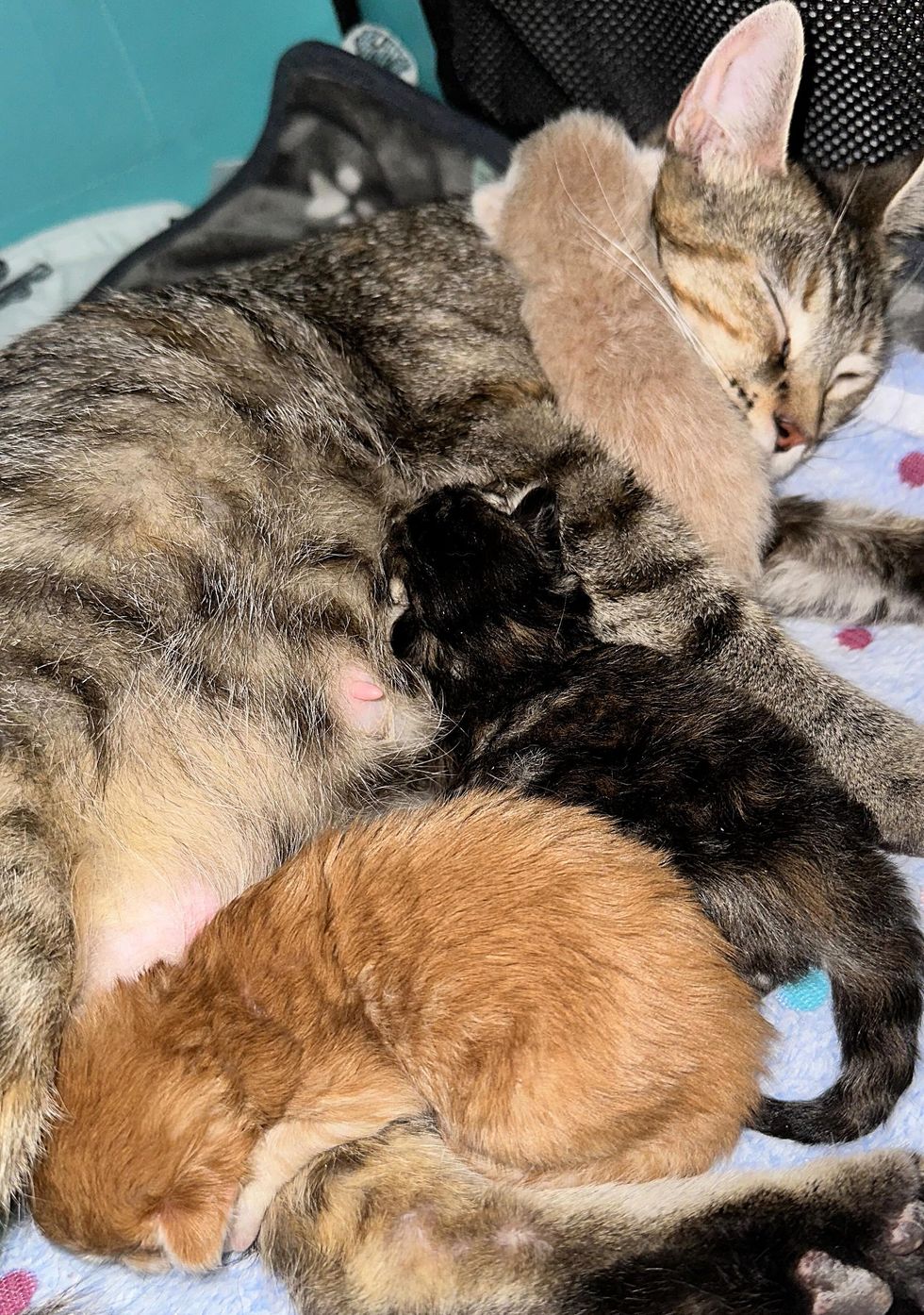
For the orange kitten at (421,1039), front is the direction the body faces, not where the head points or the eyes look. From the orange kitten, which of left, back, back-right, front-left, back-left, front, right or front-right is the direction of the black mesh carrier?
back-right

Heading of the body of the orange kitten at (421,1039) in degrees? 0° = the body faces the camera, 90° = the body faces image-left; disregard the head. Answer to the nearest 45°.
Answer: approximately 90°

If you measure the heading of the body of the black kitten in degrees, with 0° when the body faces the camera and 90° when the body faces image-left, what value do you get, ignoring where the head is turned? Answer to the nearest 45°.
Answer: approximately 135°

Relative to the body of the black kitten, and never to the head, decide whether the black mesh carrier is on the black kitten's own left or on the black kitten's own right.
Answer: on the black kitten's own right

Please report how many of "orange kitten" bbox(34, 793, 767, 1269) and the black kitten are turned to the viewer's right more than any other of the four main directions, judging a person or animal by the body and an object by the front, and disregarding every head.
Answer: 0
